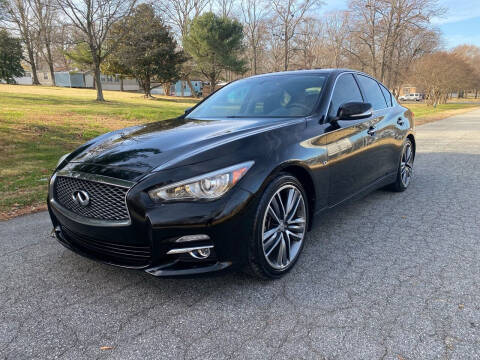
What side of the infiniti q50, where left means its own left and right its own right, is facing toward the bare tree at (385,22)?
back

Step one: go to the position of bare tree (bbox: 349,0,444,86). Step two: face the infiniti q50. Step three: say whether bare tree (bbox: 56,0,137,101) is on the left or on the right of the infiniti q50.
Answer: right

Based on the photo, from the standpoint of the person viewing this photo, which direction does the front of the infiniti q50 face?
facing the viewer and to the left of the viewer

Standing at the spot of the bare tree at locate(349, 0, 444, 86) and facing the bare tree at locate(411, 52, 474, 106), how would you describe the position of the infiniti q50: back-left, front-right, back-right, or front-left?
back-right

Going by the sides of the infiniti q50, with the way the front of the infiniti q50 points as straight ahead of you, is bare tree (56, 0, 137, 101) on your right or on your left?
on your right

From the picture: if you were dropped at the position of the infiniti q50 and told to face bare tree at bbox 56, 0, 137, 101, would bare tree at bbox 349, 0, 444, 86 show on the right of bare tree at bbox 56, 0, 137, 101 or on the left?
right

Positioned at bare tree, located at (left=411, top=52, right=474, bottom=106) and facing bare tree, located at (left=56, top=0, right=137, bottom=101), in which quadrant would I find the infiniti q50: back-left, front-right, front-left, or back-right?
front-left

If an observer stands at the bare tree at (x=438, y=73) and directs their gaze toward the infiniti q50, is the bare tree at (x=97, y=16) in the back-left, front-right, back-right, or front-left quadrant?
front-right

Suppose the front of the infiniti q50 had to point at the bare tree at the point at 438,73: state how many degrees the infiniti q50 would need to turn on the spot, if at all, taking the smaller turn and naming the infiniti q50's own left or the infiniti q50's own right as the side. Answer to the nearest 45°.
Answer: approximately 180°
